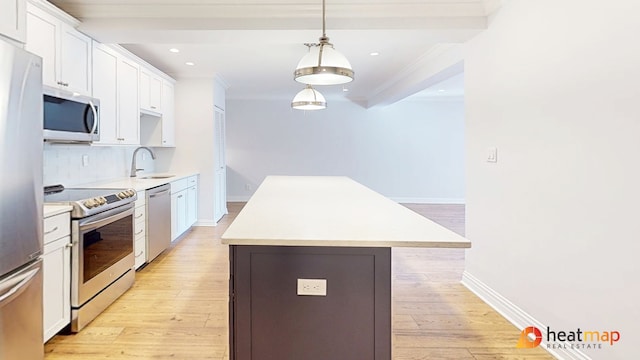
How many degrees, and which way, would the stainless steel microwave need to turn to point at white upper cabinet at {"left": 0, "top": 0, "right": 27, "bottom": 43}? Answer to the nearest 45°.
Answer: approximately 45° to its right

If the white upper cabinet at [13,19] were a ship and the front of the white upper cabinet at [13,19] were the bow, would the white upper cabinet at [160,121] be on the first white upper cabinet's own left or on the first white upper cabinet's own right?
on the first white upper cabinet's own left

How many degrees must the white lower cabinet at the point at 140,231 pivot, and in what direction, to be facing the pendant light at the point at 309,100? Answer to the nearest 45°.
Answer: approximately 45° to its left
